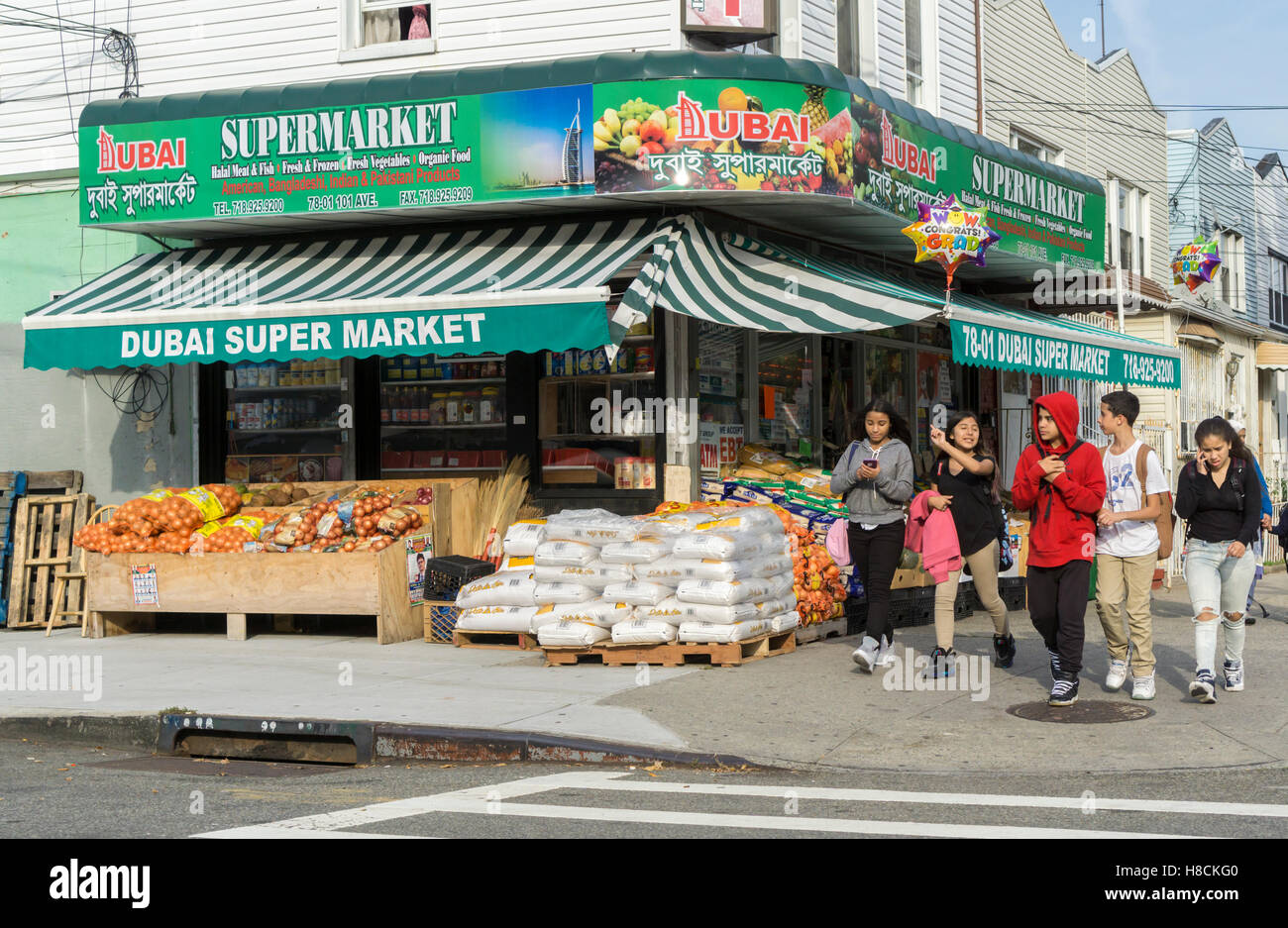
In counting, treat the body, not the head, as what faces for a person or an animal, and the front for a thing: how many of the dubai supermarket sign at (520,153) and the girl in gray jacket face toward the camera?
2

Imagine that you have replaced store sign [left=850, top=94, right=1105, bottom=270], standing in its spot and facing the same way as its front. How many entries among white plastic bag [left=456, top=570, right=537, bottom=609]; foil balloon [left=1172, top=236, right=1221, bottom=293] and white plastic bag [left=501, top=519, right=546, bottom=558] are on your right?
2

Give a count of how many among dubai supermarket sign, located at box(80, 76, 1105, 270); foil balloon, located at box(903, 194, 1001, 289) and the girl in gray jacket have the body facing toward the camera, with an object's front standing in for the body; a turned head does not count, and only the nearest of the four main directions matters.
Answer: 3

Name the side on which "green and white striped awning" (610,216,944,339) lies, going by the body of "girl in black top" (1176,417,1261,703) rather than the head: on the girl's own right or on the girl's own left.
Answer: on the girl's own right

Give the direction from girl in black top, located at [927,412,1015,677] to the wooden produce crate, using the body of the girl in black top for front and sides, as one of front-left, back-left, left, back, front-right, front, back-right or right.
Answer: front-right

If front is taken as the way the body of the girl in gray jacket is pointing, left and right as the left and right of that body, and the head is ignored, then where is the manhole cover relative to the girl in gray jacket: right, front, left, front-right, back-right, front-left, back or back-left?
front-left

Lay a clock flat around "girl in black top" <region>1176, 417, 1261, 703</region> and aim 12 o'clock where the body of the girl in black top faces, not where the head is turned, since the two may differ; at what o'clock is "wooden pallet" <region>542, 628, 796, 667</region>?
The wooden pallet is roughly at 3 o'clock from the girl in black top.

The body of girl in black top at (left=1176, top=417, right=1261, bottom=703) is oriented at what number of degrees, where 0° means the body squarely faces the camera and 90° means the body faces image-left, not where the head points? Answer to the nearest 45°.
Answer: approximately 0°

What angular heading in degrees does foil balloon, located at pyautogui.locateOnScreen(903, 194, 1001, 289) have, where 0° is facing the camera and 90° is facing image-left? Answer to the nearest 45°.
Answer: approximately 0°

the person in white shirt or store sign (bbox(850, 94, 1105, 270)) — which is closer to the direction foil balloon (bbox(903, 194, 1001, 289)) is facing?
the person in white shirt

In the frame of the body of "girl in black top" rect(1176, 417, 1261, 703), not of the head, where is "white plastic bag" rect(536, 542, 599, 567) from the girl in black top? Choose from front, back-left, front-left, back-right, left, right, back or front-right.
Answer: right
